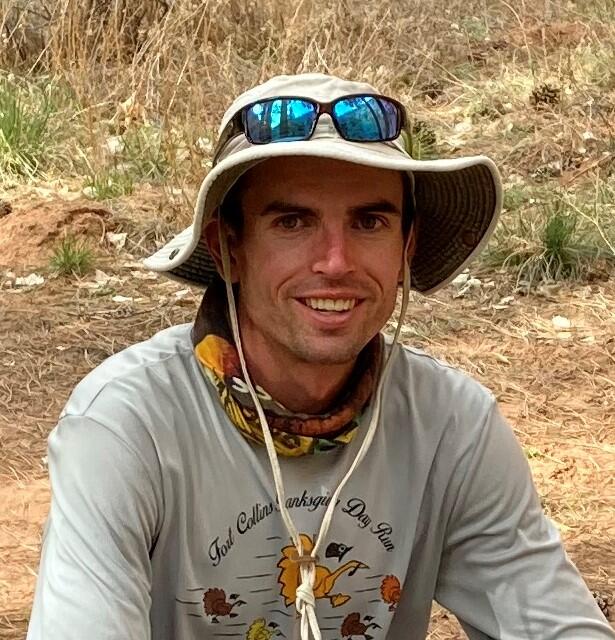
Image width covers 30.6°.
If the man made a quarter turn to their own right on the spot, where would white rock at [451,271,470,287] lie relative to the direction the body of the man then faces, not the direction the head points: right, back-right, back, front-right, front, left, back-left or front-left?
right

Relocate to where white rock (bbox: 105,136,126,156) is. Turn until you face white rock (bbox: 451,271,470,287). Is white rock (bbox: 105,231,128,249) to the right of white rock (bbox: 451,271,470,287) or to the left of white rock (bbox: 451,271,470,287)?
right

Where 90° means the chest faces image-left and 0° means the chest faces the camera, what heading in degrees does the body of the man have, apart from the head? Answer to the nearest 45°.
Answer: approximately 0°

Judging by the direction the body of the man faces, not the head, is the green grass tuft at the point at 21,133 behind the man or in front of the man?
behind

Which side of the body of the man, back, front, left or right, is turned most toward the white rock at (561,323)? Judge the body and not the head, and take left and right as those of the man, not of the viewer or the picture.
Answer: back

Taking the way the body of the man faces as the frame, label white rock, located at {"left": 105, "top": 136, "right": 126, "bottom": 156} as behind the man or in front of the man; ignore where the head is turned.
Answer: behind

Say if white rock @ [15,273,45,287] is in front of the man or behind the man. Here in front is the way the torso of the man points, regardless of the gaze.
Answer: behind

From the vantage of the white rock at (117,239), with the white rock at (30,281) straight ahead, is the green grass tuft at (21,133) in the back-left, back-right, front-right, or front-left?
back-right
